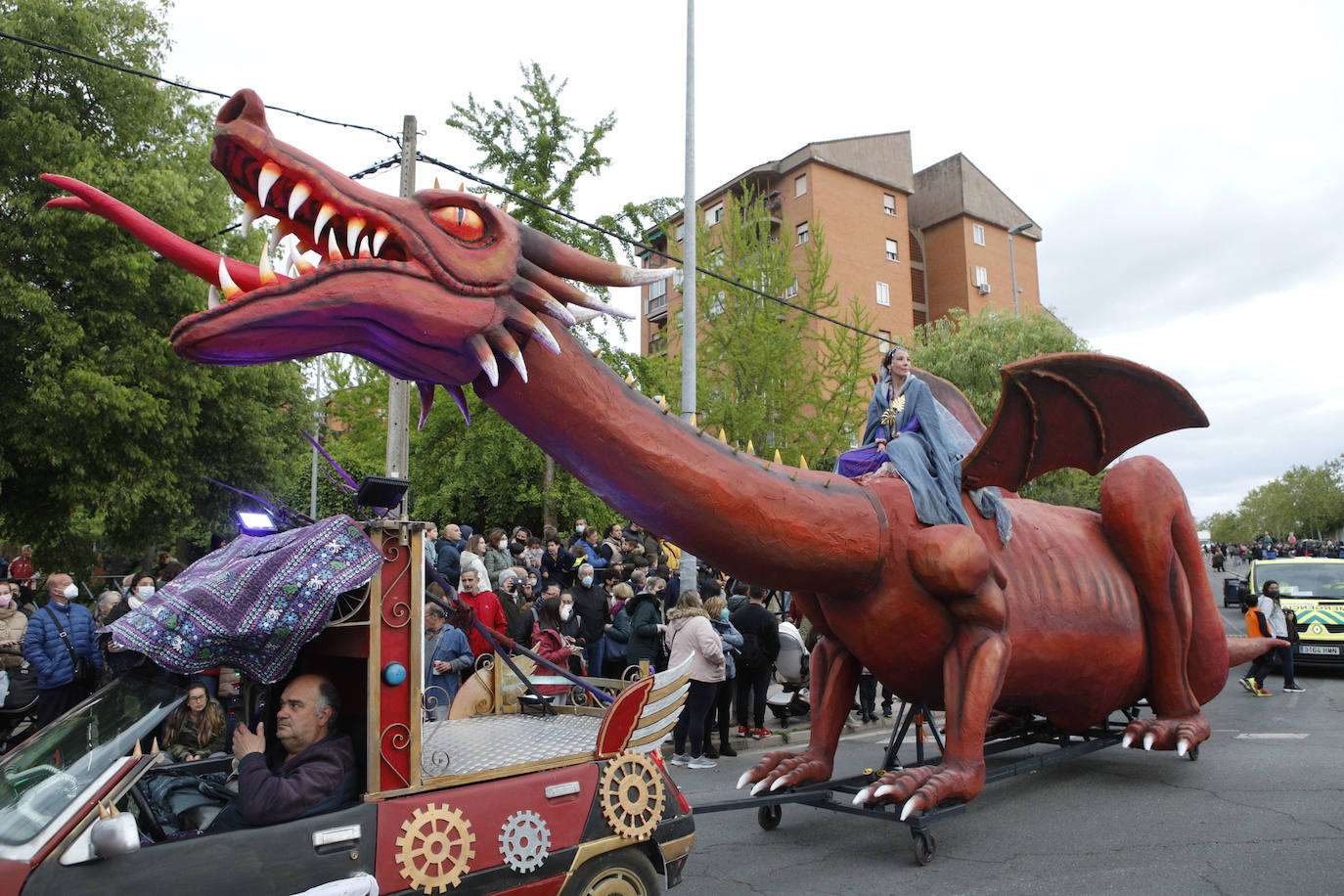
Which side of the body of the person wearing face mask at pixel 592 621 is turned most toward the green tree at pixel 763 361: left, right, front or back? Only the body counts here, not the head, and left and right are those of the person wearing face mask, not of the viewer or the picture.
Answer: back

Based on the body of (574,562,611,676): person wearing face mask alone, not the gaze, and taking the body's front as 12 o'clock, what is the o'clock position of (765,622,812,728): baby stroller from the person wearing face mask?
The baby stroller is roughly at 9 o'clock from the person wearing face mask.

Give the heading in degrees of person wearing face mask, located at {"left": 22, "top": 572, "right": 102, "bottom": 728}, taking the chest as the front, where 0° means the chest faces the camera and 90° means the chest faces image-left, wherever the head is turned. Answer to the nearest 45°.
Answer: approximately 315°

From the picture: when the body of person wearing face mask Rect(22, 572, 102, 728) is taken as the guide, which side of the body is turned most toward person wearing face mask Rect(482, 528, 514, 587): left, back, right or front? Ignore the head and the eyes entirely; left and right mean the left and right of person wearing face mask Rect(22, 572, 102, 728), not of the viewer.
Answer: left

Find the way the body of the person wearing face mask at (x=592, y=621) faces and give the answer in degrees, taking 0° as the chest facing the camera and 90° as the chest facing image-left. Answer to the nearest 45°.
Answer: approximately 0°

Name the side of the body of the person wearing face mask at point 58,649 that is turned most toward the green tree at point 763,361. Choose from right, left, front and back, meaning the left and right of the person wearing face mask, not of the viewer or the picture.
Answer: left

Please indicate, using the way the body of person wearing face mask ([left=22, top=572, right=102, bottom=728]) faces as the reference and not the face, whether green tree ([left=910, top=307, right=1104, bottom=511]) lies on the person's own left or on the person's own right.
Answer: on the person's own left
